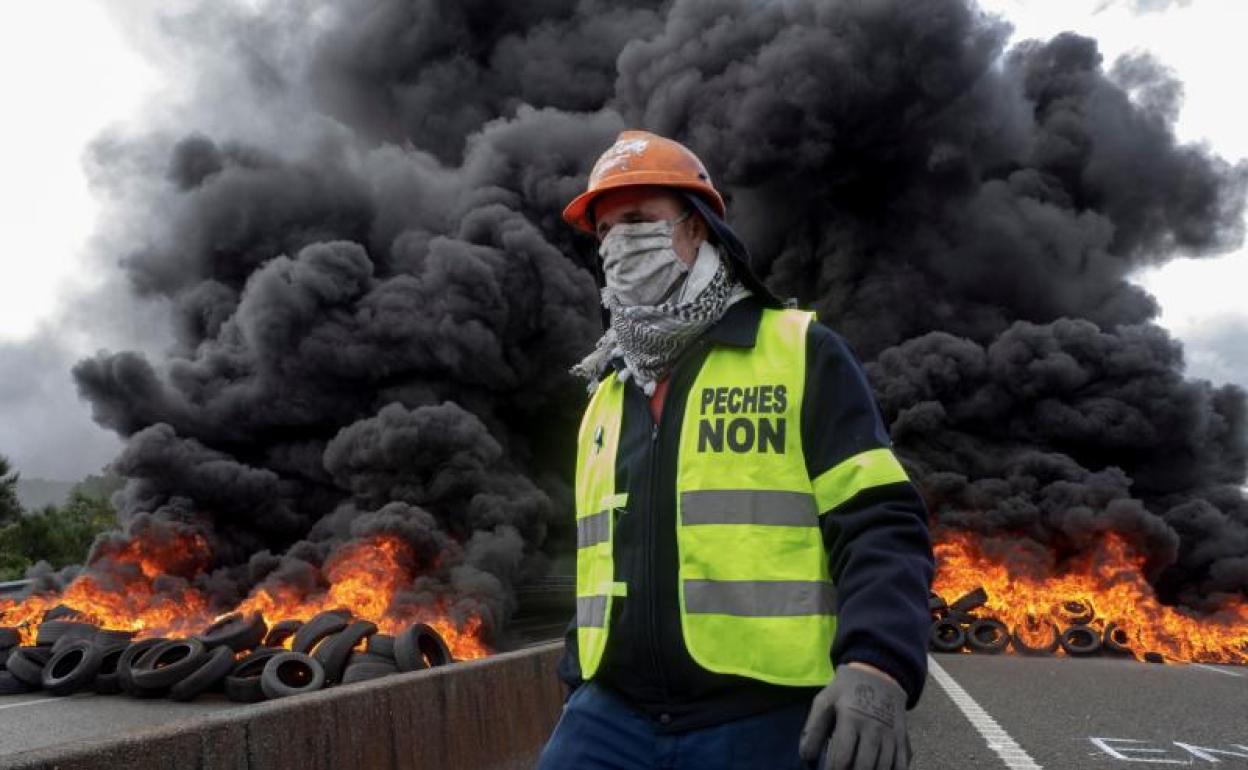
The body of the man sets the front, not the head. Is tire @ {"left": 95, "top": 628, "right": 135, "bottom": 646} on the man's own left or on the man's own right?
on the man's own right

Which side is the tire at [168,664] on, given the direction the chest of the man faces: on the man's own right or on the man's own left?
on the man's own right

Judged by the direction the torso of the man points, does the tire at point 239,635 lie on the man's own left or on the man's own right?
on the man's own right

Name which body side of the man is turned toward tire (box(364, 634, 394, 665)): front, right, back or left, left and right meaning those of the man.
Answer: right

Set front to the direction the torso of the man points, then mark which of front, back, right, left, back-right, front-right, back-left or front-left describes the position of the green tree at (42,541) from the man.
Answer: right

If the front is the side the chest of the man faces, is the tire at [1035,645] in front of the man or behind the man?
behind

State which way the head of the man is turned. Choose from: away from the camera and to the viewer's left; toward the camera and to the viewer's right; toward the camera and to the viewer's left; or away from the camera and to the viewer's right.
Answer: toward the camera and to the viewer's left

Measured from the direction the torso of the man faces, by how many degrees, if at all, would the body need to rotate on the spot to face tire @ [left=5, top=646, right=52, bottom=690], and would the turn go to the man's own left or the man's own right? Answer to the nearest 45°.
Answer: approximately 90° to the man's own right

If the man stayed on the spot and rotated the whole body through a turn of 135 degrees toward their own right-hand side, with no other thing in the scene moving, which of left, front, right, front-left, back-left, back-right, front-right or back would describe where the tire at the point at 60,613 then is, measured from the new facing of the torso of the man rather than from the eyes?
front-left

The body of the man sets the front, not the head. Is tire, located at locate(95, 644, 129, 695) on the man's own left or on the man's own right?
on the man's own right

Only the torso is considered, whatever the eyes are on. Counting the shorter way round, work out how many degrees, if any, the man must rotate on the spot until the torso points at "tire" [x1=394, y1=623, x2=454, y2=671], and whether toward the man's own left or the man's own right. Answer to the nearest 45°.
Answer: approximately 135° to the man's own right

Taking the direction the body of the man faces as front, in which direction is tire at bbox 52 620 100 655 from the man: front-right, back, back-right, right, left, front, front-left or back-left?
right

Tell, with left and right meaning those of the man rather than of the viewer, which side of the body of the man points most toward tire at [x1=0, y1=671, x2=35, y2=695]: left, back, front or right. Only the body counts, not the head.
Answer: right

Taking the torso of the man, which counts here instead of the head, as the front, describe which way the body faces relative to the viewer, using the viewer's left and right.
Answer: facing the viewer and to the left of the viewer

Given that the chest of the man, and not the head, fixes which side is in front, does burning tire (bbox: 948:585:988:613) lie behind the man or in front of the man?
behind

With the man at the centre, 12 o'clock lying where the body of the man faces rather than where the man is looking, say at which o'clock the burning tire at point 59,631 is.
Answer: The burning tire is roughly at 3 o'clock from the man.
